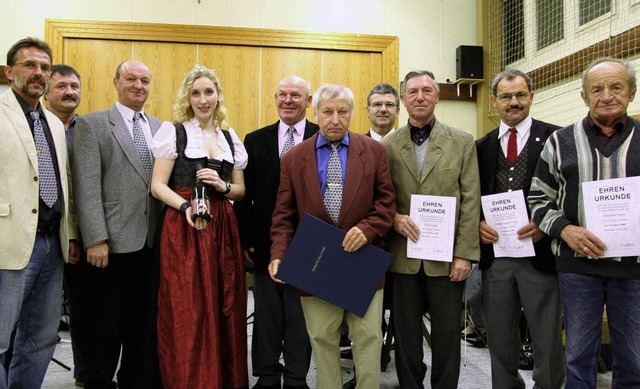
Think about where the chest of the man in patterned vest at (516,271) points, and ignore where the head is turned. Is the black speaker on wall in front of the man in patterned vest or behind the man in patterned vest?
behind

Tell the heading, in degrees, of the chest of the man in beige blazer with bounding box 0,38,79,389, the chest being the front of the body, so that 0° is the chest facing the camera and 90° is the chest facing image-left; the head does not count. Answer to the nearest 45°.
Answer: approximately 315°
